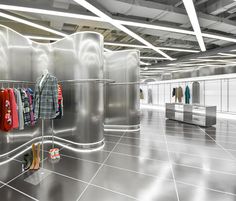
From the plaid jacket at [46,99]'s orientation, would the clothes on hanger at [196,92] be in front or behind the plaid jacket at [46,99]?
behind

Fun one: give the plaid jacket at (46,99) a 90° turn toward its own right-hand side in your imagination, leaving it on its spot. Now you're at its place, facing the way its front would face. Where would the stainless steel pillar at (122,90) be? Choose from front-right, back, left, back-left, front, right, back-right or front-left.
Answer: right

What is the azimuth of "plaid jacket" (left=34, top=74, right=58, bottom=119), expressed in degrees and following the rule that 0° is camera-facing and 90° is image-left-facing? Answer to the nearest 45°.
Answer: approximately 45°

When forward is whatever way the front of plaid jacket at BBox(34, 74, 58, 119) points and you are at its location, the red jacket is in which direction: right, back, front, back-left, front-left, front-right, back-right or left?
front-right
